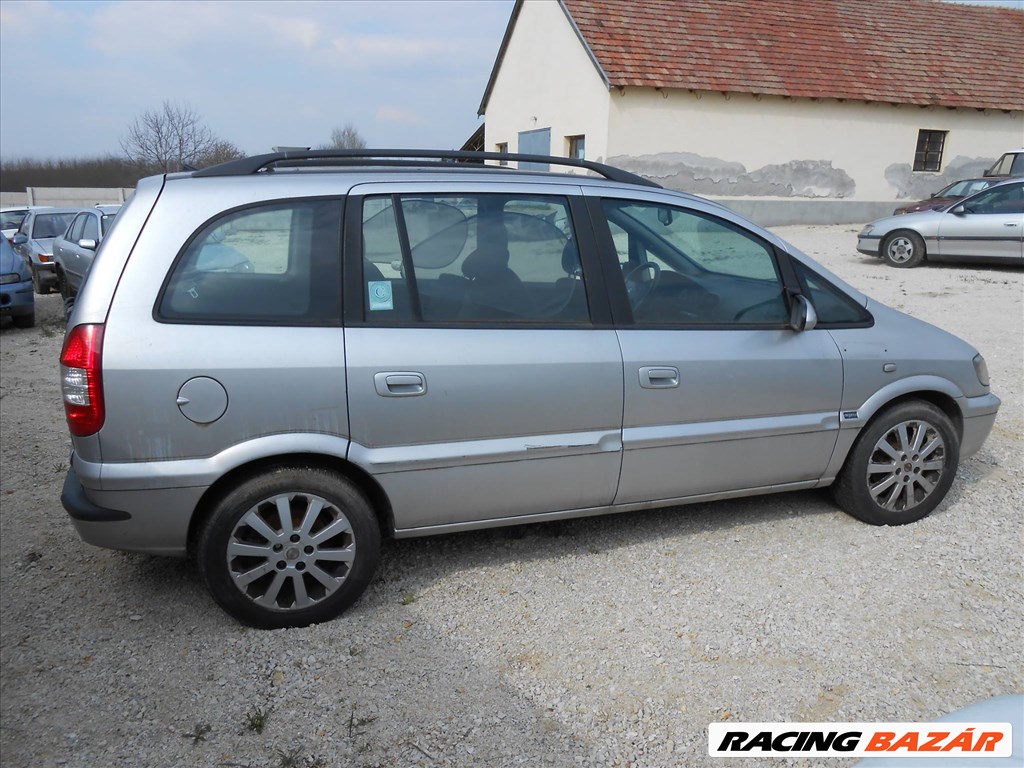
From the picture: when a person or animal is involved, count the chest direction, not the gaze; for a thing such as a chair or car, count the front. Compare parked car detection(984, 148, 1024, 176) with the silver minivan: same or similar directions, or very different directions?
very different directions

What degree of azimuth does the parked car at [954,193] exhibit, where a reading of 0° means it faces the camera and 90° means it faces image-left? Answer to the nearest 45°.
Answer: approximately 90°

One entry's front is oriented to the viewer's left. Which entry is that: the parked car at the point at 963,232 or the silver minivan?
the parked car

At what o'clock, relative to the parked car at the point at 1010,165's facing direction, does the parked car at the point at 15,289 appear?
the parked car at the point at 15,289 is roughly at 10 o'clock from the parked car at the point at 1010,165.

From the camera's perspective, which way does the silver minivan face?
to the viewer's right

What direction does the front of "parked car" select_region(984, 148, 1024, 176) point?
to the viewer's left

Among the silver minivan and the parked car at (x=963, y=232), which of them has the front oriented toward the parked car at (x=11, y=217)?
the parked car at (x=963, y=232)

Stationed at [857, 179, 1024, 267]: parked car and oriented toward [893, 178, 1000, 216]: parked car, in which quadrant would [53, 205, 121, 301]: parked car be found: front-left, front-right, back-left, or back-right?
back-left

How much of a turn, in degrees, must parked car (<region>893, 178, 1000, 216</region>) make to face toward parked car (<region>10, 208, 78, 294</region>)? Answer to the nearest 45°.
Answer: approximately 45° to its left

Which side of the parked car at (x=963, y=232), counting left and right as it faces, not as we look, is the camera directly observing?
left

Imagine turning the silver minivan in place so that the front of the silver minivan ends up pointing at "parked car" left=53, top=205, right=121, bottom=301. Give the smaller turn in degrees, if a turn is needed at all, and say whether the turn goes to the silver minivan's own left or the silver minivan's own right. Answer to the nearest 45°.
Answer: approximately 135° to the silver minivan's own left
